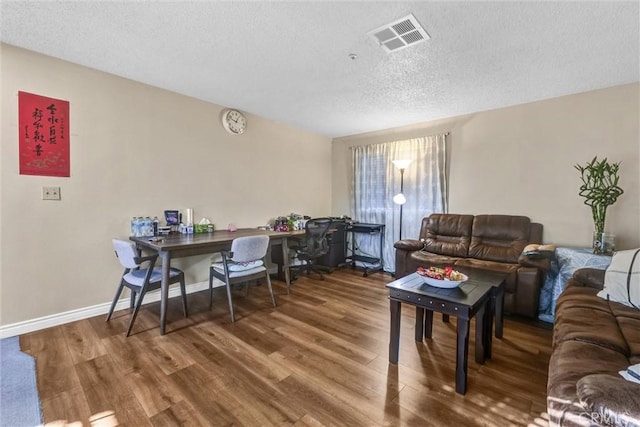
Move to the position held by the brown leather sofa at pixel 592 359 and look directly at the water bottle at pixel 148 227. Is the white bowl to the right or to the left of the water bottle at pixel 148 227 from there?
right

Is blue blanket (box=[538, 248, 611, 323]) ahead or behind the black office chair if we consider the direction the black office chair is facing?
behind

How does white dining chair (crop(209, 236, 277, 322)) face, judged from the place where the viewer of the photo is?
facing away from the viewer and to the left of the viewer

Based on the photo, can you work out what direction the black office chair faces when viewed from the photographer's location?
facing away from the viewer and to the left of the viewer

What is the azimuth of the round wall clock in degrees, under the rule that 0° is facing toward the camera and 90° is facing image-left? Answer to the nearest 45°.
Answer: approximately 315°

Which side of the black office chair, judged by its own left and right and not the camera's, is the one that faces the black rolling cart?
right

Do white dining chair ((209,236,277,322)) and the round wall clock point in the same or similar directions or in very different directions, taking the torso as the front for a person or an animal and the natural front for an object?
very different directions

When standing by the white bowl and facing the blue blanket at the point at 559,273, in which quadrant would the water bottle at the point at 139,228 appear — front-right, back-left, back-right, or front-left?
back-left

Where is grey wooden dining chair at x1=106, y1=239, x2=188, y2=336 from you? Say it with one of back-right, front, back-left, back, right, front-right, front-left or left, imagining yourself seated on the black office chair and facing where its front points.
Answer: left
